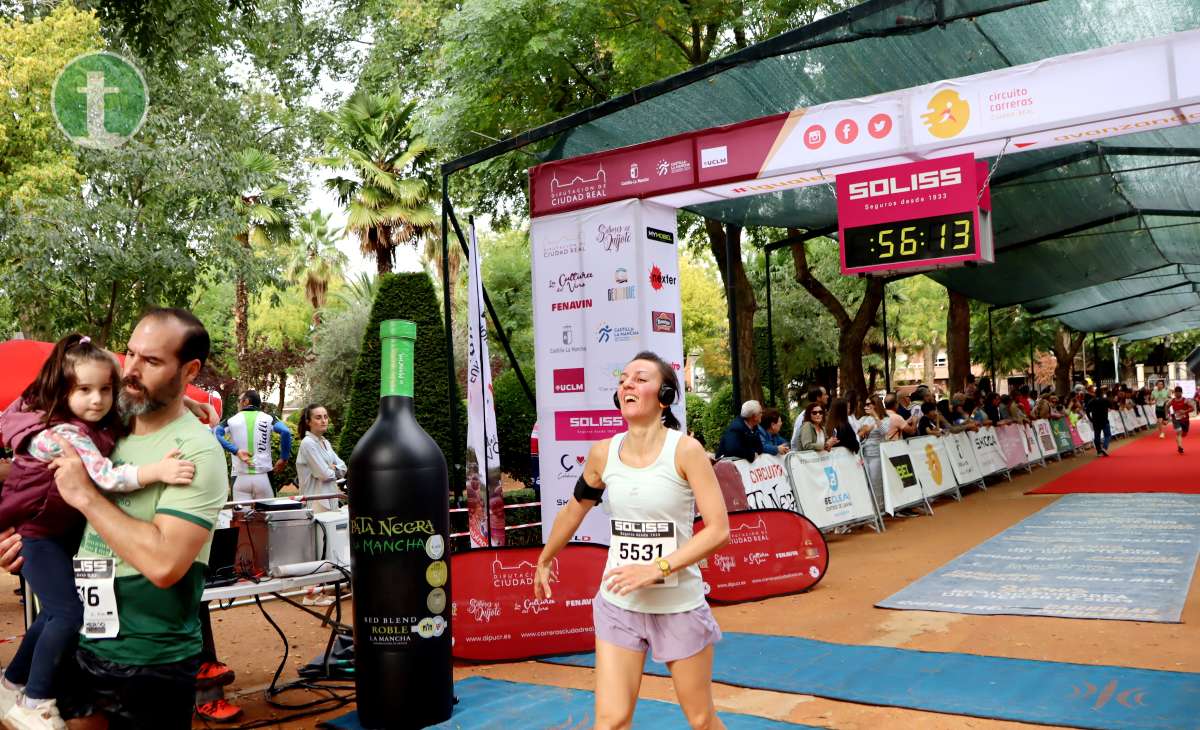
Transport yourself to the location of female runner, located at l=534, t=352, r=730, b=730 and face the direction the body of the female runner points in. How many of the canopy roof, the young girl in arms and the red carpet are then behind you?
2

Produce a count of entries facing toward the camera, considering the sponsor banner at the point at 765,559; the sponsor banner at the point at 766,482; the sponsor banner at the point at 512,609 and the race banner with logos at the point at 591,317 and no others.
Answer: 4

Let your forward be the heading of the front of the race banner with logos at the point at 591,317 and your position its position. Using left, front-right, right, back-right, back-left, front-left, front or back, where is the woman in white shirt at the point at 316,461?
right

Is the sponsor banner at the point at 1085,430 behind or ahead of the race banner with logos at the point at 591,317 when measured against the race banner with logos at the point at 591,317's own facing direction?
behind

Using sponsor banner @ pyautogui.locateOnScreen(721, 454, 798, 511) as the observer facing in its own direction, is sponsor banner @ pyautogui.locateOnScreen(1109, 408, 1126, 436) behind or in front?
behind

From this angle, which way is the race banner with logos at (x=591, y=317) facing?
toward the camera

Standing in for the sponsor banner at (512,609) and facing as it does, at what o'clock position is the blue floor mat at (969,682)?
The blue floor mat is roughly at 10 o'clock from the sponsor banner.

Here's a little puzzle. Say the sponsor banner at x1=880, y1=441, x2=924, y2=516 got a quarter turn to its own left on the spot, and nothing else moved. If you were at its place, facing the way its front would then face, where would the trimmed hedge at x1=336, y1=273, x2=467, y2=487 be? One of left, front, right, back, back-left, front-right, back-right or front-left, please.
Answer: back-left

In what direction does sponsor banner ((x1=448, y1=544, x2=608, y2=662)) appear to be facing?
toward the camera

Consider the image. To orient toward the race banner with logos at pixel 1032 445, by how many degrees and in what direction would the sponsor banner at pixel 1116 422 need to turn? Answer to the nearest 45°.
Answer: approximately 45° to its right

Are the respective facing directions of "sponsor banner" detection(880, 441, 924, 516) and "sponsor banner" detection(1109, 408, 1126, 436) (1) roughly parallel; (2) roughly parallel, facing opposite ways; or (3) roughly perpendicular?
roughly parallel

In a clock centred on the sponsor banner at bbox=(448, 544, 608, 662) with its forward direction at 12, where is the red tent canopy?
The red tent canopy is roughly at 4 o'clock from the sponsor banner.

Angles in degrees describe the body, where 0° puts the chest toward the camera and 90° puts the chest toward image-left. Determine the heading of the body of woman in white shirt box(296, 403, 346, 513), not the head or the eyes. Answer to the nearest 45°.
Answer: approximately 315°
